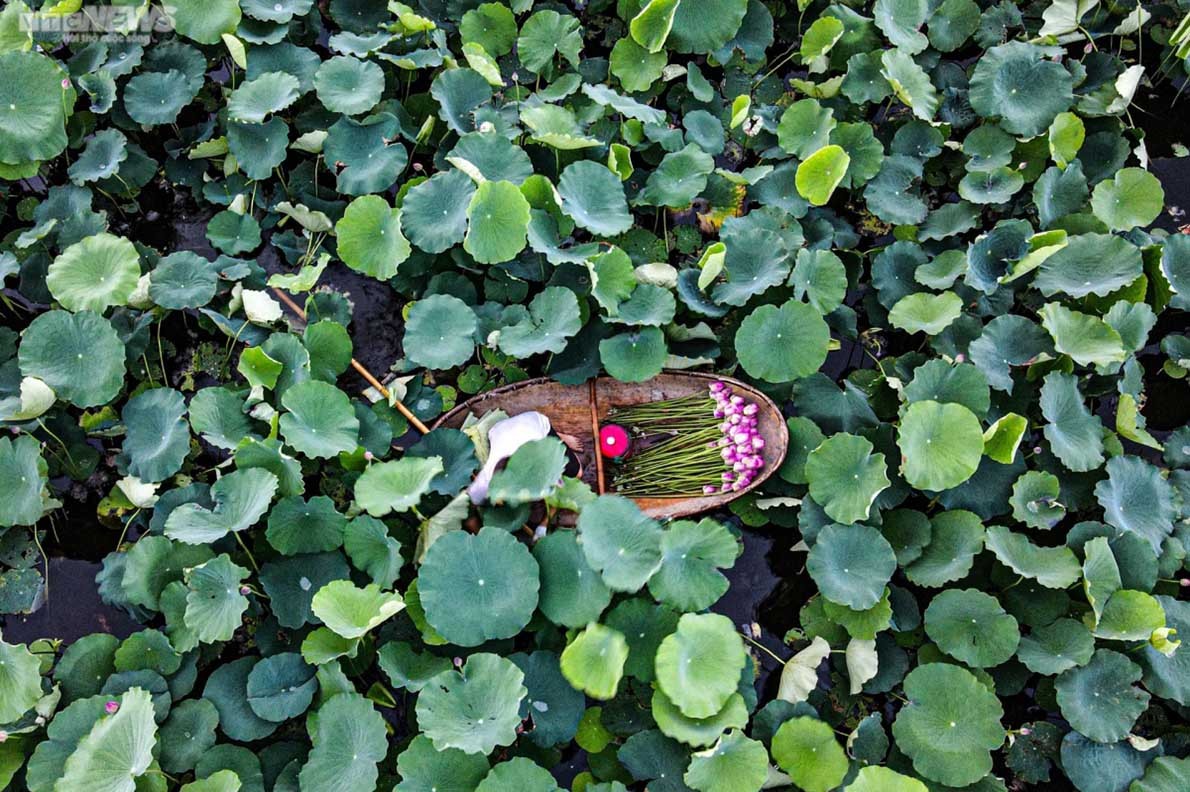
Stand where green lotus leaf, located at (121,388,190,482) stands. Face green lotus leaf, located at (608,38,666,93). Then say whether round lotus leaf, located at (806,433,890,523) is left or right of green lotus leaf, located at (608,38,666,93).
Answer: right
